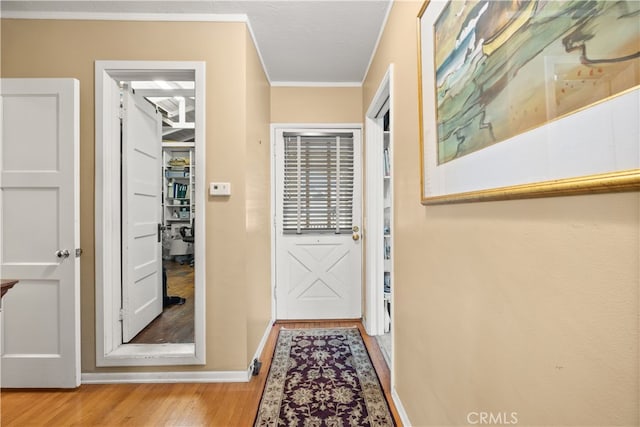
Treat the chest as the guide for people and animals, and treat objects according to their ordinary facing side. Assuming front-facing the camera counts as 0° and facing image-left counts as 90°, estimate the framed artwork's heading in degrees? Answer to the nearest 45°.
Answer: approximately 45°

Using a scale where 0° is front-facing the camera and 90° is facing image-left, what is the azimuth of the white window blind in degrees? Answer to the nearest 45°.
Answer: approximately 0°

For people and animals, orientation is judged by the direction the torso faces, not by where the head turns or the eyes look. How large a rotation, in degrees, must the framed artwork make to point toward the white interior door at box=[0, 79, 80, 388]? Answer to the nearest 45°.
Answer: approximately 45° to its right

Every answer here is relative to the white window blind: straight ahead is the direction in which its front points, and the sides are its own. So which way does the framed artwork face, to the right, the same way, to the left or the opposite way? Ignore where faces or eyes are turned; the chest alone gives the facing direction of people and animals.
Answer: to the right

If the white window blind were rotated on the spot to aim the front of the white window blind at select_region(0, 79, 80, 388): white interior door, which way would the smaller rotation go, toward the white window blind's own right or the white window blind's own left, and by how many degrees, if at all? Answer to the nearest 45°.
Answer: approximately 45° to the white window blind's own right

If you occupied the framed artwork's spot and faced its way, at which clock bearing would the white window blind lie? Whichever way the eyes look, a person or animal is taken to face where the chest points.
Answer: The white window blind is roughly at 3 o'clock from the framed artwork.
